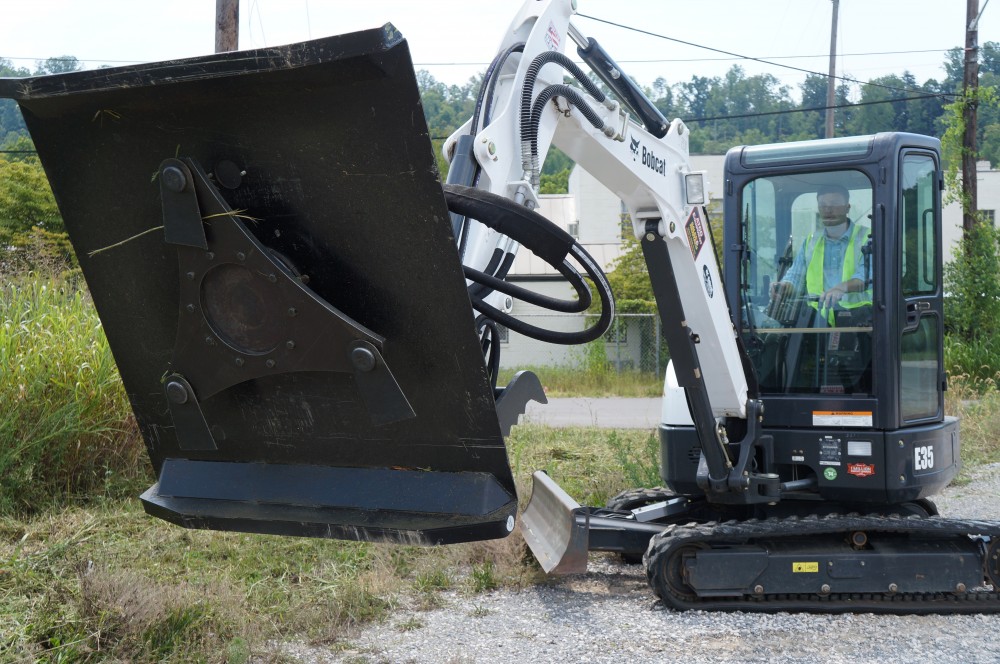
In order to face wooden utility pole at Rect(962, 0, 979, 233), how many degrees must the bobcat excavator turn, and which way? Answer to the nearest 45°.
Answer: approximately 180°

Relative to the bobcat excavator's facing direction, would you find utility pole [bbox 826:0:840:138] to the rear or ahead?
to the rear

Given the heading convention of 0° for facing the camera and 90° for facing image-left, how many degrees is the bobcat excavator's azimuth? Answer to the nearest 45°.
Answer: approximately 45°

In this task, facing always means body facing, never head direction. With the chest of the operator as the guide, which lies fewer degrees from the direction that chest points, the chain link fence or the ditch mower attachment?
the ditch mower attachment

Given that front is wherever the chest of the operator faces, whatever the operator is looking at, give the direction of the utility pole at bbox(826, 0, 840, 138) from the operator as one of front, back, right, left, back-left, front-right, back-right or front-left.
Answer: back-right

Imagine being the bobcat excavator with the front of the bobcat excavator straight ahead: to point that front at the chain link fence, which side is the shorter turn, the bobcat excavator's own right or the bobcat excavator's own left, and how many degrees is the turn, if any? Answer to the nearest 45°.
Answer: approximately 135° to the bobcat excavator's own right

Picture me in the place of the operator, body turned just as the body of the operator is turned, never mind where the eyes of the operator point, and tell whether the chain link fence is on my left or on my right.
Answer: on my right

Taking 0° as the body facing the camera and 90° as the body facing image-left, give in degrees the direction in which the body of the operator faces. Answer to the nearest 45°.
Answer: approximately 45°

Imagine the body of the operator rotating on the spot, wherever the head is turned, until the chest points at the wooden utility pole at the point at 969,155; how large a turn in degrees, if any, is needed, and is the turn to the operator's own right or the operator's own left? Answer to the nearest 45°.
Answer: approximately 135° to the operator's own right
